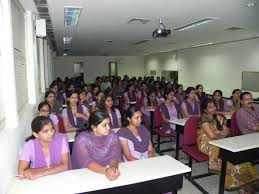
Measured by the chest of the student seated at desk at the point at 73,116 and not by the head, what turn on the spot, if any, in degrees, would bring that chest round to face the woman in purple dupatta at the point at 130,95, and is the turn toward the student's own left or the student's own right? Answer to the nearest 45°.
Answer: approximately 135° to the student's own left

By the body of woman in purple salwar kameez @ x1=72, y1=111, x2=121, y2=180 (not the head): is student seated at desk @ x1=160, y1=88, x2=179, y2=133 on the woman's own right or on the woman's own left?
on the woman's own left

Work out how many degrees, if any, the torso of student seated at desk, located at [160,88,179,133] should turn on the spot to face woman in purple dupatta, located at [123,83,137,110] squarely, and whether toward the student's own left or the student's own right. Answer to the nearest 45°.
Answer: approximately 180°

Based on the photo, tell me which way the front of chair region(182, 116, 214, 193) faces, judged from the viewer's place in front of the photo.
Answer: facing the viewer and to the right of the viewer

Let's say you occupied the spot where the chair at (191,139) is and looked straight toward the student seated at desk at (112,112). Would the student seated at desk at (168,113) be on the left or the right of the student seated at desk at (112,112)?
right

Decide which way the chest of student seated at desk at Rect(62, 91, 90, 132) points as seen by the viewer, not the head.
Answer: toward the camera

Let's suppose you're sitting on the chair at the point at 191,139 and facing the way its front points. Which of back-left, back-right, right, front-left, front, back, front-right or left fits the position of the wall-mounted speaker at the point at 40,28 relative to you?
back-right

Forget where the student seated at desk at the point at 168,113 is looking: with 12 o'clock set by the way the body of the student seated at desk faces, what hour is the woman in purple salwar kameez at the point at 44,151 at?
The woman in purple salwar kameez is roughly at 2 o'clock from the student seated at desk.

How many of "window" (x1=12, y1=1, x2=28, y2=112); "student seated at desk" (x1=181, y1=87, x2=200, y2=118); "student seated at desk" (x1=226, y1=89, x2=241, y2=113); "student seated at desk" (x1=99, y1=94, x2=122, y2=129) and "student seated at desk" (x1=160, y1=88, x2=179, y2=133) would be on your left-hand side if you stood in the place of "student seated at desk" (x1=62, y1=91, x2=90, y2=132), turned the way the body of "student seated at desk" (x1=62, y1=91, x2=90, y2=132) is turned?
4

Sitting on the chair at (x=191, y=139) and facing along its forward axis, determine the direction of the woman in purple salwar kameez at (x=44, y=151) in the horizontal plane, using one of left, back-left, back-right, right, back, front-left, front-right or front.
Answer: right
